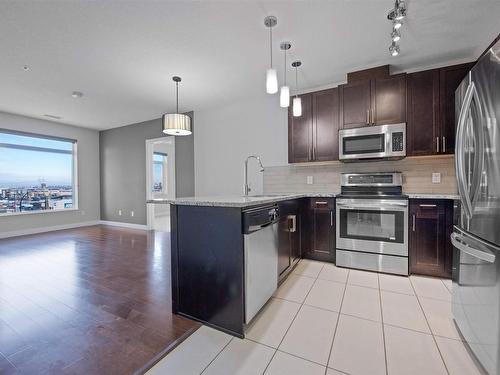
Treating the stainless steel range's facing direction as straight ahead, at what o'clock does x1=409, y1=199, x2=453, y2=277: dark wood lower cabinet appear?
The dark wood lower cabinet is roughly at 9 o'clock from the stainless steel range.

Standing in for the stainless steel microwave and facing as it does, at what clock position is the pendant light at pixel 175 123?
The pendant light is roughly at 2 o'clock from the stainless steel microwave.

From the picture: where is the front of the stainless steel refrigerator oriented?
to the viewer's left

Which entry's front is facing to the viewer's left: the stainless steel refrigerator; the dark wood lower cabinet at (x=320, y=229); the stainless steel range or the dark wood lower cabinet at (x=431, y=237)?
the stainless steel refrigerator

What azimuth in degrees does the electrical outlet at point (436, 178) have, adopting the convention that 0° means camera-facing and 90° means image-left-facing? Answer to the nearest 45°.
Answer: approximately 0°

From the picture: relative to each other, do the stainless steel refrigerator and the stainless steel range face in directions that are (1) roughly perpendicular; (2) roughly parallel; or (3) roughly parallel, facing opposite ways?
roughly perpendicular
